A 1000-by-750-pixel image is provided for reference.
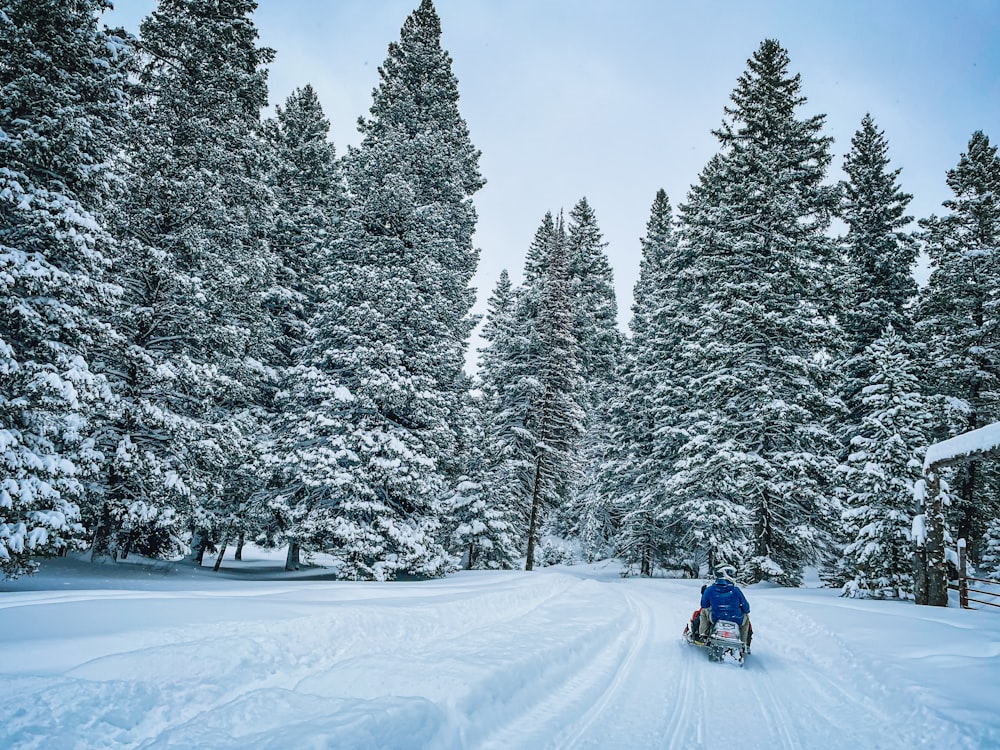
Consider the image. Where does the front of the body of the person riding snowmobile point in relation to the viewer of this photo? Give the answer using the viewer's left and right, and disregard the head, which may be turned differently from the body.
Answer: facing away from the viewer

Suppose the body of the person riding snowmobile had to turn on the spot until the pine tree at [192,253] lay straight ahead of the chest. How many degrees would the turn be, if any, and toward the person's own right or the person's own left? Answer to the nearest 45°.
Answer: approximately 90° to the person's own left

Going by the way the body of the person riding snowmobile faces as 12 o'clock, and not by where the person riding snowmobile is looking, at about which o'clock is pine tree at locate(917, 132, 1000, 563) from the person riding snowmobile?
The pine tree is roughly at 1 o'clock from the person riding snowmobile.

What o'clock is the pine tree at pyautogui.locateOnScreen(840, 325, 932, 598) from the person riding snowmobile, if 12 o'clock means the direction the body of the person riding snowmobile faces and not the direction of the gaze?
The pine tree is roughly at 1 o'clock from the person riding snowmobile.

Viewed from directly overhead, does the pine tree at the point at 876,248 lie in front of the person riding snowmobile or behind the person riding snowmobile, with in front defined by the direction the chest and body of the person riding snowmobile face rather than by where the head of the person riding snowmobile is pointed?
in front

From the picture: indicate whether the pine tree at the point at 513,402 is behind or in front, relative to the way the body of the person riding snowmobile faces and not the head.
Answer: in front
